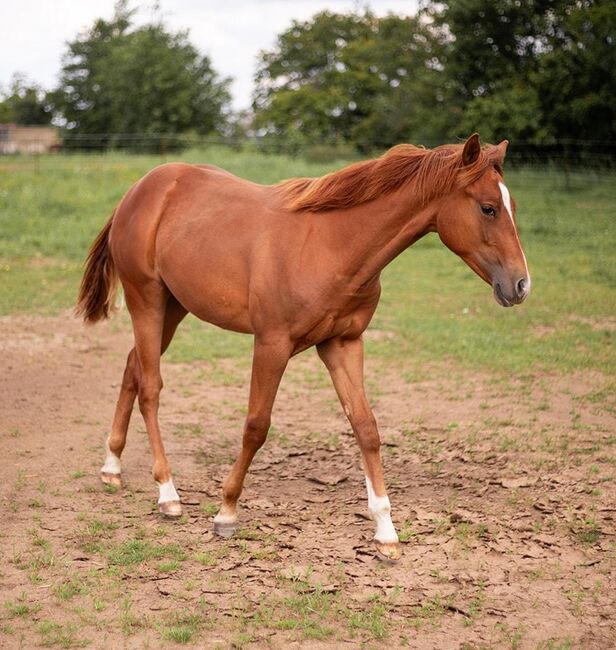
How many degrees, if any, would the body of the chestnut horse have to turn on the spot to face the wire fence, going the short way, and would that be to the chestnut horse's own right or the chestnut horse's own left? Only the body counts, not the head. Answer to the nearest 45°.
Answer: approximately 135° to the chestnut horse's own left

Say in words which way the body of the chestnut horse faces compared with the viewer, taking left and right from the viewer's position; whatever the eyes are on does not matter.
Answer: facing the viewer and to the right of the viewer

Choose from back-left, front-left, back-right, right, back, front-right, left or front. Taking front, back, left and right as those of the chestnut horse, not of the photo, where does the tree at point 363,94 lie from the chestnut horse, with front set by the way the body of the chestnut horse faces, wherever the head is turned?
back-left

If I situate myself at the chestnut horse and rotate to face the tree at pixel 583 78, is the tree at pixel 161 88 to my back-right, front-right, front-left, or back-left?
front-left

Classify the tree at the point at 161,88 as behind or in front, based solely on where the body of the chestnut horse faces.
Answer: behind

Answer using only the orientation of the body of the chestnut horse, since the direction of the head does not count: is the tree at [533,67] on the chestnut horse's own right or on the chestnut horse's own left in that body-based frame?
on the chestnut horse's own left
